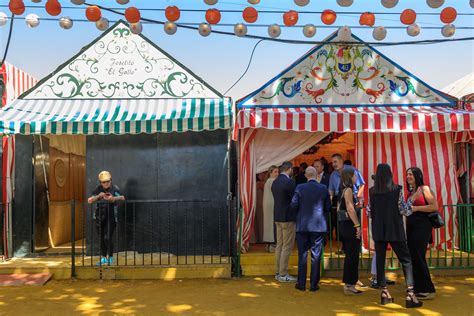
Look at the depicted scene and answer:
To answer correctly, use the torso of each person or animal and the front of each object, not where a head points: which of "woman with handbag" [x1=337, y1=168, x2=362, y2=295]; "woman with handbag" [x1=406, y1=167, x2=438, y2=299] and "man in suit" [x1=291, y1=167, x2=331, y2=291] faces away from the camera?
the man in suit

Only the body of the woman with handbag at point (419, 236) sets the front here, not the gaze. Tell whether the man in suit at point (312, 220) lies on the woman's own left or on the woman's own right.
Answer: on the woman's own right

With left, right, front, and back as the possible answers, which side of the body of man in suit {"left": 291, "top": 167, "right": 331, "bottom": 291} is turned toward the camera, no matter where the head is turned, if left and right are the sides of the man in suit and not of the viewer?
back

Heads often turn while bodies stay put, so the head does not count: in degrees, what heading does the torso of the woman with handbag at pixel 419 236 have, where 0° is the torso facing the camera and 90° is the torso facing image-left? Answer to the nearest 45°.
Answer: approximately 45°

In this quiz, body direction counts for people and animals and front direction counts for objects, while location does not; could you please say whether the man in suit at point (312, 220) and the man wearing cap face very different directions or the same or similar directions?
very different directions

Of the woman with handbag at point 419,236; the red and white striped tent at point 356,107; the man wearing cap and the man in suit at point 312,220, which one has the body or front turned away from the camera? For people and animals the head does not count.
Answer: the man in suit

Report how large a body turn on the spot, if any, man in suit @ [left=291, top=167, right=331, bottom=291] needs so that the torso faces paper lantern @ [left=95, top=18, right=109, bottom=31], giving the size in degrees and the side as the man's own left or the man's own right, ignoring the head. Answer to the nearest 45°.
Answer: approximately 90° to the man's own left

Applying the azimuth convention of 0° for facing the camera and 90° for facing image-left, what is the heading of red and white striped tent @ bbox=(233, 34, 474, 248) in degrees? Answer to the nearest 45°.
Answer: approximately 0°

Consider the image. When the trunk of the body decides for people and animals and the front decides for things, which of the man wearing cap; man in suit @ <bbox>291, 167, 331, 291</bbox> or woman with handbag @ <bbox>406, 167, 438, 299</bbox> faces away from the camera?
the man in suit
